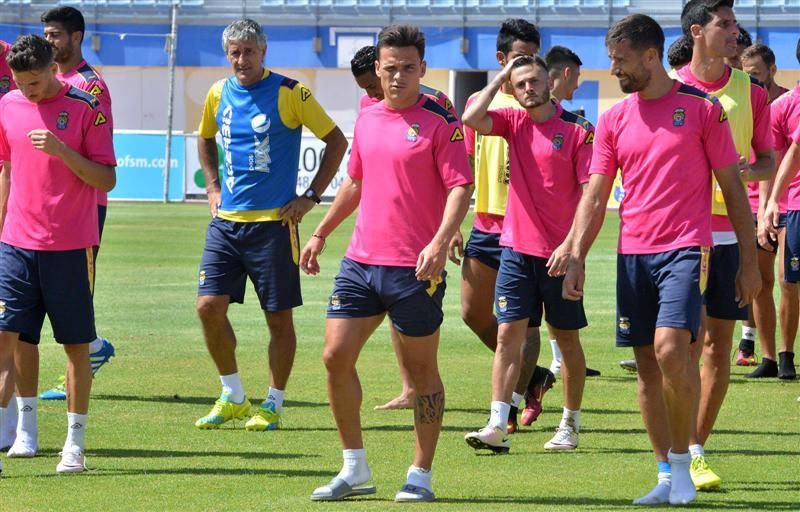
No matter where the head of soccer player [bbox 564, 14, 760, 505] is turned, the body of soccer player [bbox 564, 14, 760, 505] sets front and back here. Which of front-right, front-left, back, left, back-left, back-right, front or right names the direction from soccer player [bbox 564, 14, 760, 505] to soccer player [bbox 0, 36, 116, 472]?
front-right

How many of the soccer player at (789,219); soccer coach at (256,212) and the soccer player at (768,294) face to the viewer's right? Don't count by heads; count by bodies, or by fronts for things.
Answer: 0

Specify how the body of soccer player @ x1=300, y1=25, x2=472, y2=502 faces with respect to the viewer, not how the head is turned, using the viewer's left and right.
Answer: facing the viewer and to the left of the viewer

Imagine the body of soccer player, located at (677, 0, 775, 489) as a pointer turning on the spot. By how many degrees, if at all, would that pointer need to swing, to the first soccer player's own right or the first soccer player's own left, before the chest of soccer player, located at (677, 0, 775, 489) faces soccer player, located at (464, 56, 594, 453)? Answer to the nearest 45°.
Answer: approximately 135° to the first soccer player's own right

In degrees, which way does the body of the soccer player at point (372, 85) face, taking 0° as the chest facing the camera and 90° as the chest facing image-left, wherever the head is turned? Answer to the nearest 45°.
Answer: approximately 45°

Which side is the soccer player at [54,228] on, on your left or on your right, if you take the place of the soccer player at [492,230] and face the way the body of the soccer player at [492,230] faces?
on your right

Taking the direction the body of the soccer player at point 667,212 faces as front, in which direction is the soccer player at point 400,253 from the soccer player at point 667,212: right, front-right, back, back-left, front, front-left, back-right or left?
front-right

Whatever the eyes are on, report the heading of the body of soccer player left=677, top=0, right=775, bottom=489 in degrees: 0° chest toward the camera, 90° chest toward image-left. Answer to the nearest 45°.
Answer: approximately 315°

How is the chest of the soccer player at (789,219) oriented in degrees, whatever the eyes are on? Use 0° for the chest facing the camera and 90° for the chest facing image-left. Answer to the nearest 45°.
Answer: approximately 45°

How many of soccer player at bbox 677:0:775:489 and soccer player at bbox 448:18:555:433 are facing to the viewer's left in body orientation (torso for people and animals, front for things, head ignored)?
0

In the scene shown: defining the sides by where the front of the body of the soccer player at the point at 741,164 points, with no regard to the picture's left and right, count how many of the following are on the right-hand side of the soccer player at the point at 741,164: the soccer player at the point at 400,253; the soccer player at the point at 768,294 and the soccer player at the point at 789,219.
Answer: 1
